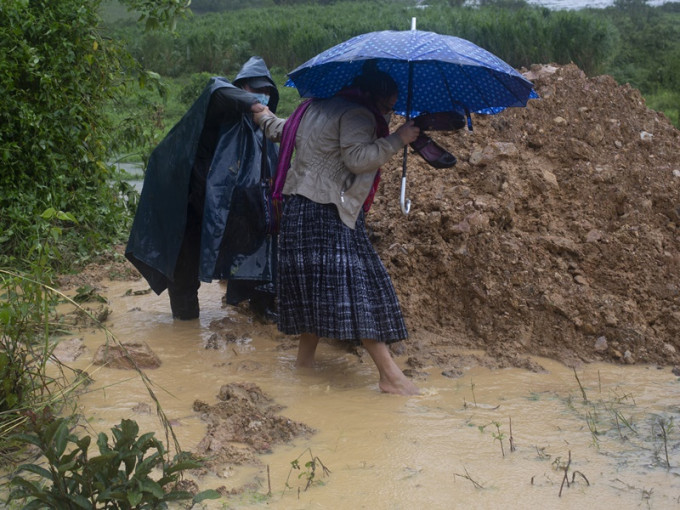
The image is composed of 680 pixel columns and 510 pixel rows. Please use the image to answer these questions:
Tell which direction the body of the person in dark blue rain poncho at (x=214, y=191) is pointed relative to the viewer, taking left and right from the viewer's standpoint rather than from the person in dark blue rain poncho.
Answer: facing the viewer and to the right of the viewer

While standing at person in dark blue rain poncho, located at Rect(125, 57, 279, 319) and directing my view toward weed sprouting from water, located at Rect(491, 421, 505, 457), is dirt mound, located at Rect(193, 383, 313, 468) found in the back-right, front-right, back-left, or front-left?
front-right

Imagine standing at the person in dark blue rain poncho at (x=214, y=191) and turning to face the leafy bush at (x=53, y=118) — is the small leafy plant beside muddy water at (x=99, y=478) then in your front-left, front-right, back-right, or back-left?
back-left

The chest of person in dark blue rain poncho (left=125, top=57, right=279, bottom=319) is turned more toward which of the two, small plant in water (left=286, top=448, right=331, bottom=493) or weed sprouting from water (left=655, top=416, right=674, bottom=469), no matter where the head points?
the weed sprouting from water

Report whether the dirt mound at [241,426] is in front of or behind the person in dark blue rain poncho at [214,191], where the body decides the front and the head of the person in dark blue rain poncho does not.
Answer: in front

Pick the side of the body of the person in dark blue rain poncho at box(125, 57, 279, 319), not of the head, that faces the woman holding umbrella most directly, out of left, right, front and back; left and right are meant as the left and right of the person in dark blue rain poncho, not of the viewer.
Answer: front

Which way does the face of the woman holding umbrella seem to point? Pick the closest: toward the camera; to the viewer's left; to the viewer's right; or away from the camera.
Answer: to the viewer's right

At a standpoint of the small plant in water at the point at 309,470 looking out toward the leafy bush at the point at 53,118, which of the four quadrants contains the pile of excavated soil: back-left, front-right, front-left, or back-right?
front-right

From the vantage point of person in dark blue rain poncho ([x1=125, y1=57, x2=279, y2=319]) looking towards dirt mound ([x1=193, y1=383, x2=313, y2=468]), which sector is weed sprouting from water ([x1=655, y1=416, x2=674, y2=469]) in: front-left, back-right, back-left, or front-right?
front-left
